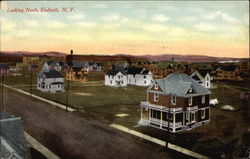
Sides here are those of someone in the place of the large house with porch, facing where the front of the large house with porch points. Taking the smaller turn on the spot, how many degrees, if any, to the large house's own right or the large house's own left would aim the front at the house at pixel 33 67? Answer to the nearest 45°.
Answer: approximately 45° to the large house's own right

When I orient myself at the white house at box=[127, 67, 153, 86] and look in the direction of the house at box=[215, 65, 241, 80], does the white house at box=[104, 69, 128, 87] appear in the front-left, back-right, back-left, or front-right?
back-left

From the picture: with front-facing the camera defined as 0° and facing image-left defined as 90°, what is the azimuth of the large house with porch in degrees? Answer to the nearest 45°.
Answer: approximately 45°

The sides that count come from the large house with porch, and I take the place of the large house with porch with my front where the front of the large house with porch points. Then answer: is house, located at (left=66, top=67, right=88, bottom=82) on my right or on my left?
on my right

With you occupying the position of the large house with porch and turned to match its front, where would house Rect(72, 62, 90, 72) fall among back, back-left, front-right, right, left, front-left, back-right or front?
front-right

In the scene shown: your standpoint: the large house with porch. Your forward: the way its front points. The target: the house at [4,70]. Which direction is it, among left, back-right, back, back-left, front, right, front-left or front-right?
front-right

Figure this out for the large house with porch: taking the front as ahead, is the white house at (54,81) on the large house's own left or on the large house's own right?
on the large house's own right

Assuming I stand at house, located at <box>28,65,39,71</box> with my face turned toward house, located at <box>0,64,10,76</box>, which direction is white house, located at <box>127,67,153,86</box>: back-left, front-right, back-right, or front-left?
back-left
